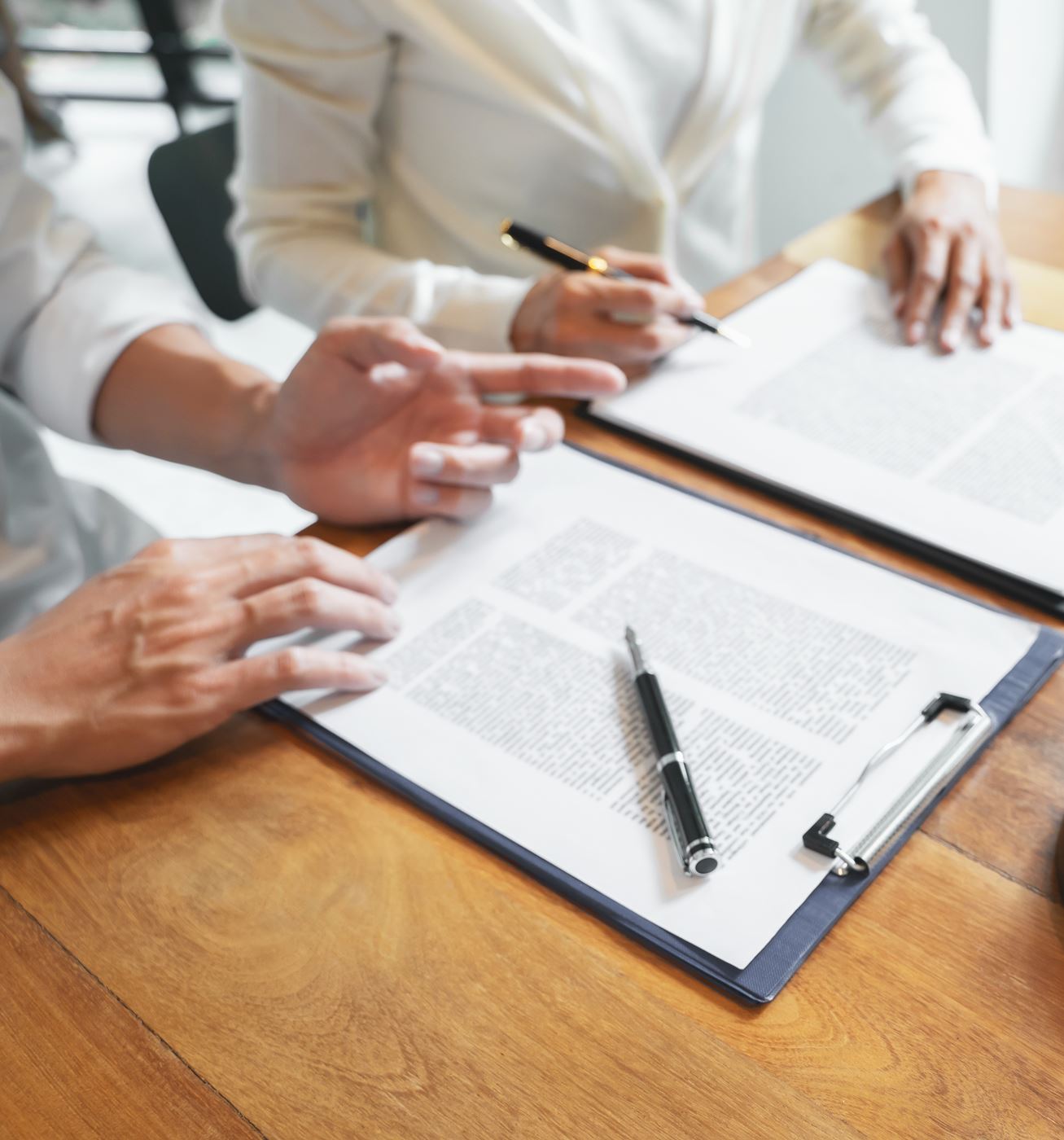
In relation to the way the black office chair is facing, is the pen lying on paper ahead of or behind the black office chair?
ahead

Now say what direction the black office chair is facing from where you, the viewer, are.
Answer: facing the viewer and to the right of the viewer

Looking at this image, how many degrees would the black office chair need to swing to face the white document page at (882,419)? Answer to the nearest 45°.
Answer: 0° — it already faces it

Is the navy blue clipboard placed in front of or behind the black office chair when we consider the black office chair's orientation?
in front

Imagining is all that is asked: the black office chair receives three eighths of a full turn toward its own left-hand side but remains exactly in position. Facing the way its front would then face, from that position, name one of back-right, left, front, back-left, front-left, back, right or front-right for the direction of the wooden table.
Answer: back

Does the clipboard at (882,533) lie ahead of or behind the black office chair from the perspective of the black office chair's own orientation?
ahead
